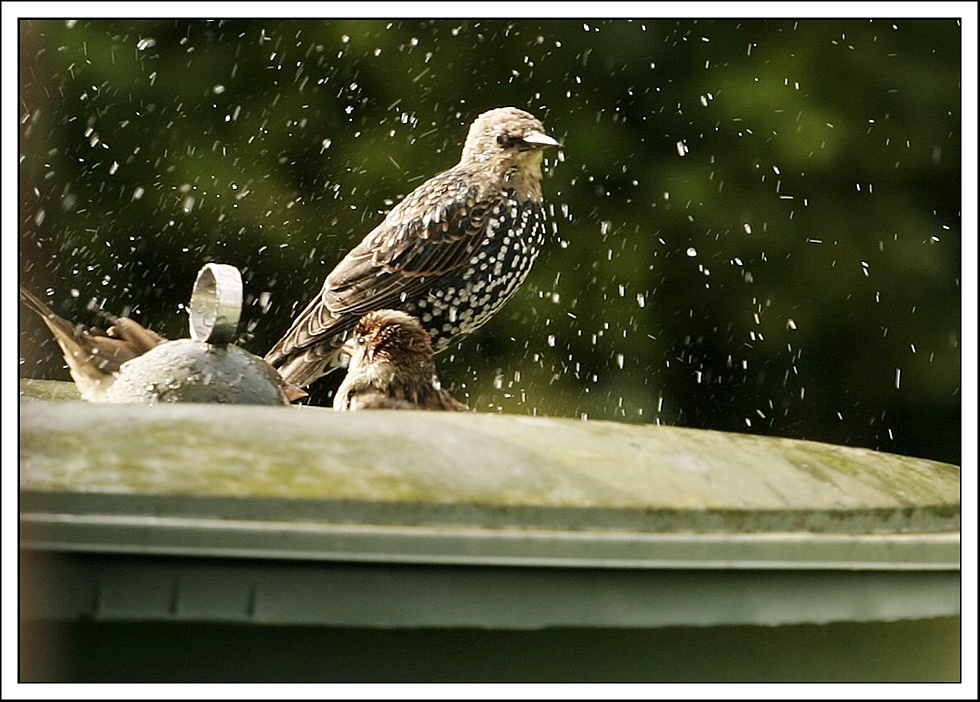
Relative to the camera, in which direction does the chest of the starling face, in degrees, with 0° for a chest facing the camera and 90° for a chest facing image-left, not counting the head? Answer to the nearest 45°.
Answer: approximately 270°

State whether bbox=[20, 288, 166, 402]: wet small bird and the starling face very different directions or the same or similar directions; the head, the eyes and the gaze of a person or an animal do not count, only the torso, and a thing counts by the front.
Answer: same or similar directions

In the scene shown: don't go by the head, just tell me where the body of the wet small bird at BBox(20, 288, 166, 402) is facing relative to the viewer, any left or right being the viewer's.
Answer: facing to the right of the viewer

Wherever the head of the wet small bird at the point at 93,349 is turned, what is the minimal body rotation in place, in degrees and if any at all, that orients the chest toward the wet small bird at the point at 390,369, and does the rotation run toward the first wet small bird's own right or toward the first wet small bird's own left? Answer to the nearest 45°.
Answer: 0° — it already faces it

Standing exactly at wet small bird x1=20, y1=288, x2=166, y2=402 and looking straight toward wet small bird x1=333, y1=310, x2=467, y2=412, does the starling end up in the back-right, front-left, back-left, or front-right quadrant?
front-left

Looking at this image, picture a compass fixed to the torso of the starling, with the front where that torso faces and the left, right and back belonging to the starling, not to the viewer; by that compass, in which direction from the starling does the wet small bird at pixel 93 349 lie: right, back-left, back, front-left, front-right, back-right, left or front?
back-right

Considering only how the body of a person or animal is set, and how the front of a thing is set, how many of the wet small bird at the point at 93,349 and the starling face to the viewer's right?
2

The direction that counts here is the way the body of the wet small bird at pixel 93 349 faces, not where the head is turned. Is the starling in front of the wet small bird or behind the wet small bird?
in front
